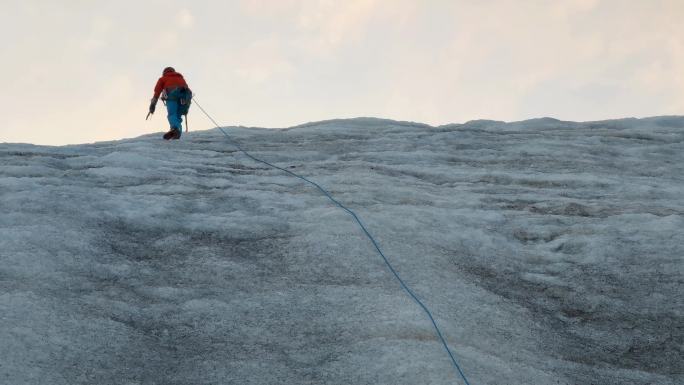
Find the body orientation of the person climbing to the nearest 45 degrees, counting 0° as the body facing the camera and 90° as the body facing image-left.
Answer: approximately 135°
